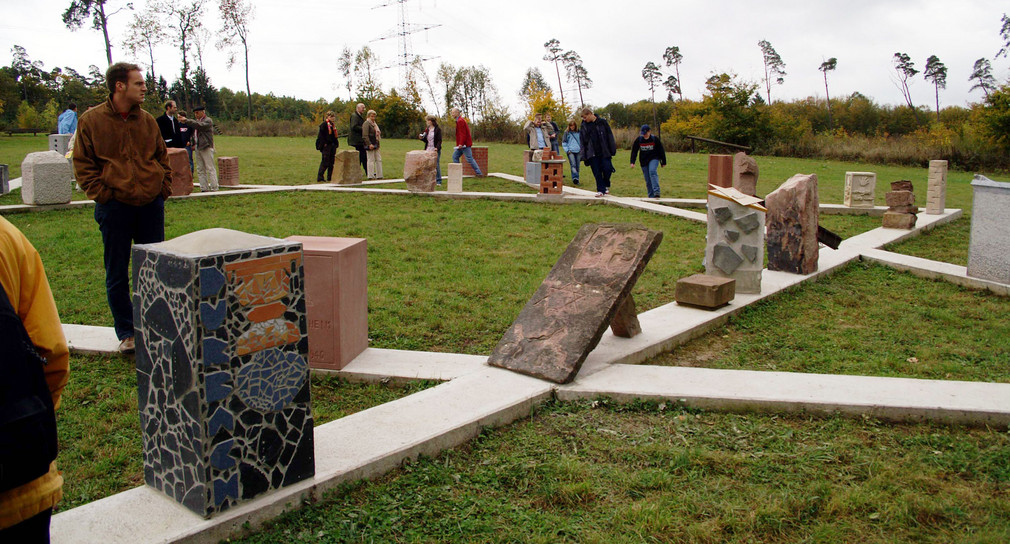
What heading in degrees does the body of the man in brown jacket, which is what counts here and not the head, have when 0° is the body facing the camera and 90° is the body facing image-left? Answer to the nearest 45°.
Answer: approximately 0°

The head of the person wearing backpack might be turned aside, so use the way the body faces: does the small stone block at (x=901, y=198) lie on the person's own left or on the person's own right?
on the person's own right

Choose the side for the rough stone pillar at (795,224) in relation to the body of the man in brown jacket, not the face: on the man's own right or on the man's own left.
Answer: on the man's own left

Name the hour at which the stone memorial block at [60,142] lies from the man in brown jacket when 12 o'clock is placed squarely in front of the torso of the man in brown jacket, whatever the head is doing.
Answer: The stone memorial block is roughly at 6 o'clock from the man in brown jacket.

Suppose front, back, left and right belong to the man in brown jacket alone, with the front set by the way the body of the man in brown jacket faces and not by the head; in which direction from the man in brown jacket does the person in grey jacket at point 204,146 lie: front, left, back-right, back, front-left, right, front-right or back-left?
back

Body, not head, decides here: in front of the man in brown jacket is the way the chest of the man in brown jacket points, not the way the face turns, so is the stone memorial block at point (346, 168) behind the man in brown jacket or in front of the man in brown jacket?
behind

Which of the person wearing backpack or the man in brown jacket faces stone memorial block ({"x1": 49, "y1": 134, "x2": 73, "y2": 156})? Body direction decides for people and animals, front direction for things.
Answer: the person wearing backpack

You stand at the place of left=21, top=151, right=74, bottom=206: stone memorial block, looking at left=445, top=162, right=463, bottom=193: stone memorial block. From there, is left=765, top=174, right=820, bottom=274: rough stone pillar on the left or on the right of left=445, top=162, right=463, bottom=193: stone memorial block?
right

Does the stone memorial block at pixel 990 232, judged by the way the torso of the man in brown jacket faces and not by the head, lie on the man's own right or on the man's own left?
on the man's own left

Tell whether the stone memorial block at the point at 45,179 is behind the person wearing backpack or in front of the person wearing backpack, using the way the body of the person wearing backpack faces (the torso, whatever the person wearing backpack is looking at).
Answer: in front

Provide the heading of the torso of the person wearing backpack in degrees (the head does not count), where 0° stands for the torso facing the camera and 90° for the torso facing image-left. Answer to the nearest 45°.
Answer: approximately 180°

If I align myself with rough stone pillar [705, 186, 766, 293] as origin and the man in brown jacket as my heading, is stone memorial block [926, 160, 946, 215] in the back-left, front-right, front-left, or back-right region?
back-right

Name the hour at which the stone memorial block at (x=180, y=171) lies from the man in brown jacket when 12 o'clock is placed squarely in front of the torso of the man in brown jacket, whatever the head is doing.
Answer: The stone memorial block is roughly at 6 o'clock from the man in brown jacket.

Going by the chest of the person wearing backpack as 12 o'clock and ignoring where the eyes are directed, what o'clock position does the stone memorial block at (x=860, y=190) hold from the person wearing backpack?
The stone memorial block is roughly at 2 o'clock from the person wearing backpack.

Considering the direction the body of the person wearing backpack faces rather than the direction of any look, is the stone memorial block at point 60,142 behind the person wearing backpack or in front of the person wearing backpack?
in front

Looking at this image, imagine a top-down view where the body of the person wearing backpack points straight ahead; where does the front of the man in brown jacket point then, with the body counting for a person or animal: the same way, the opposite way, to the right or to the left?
the opposite way
